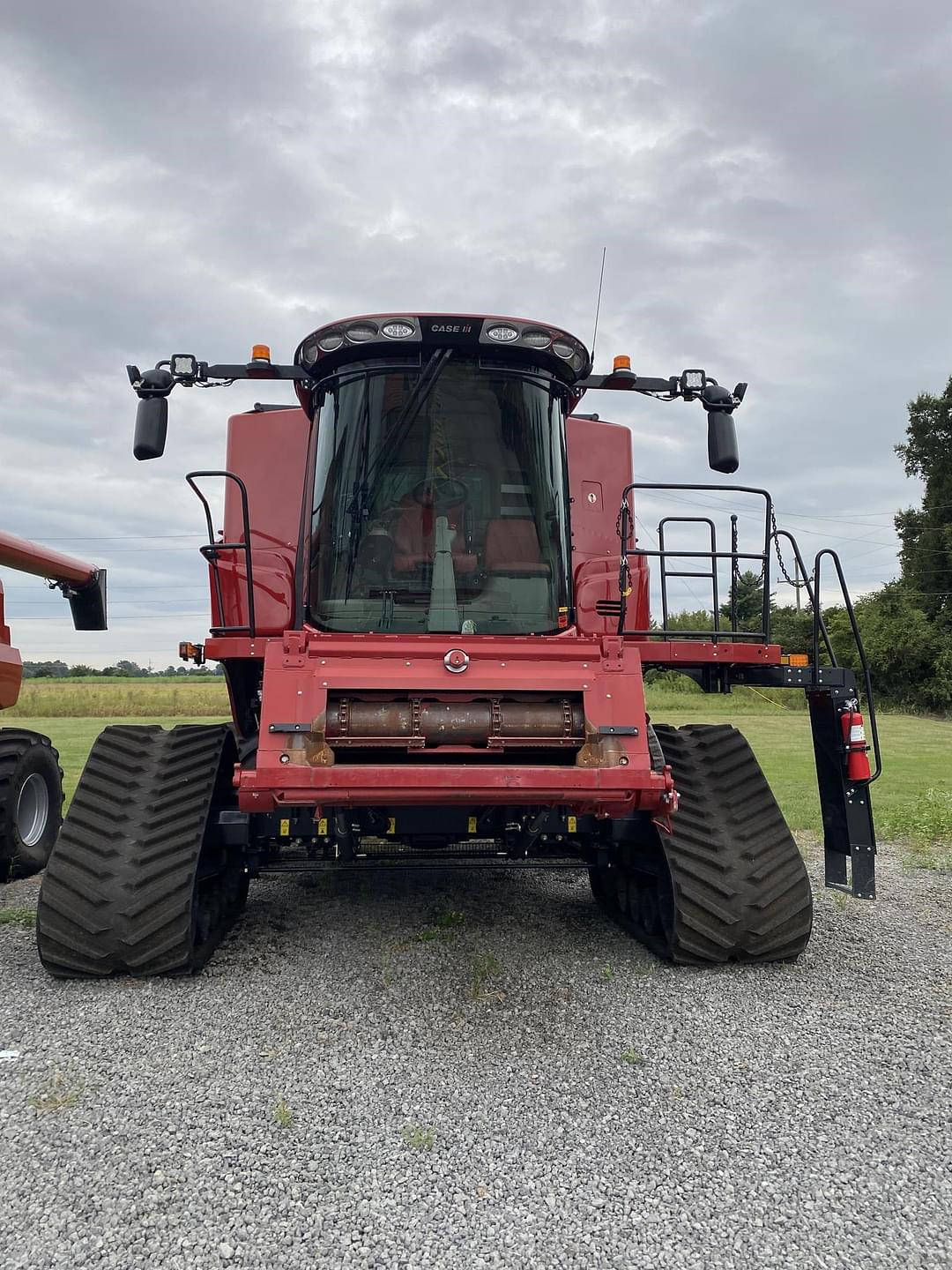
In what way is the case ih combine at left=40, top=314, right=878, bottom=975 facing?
toward the camera

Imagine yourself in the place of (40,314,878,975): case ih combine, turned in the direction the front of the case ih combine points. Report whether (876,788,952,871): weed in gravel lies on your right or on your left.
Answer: on your left

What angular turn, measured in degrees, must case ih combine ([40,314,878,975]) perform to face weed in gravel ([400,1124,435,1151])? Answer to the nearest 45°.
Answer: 0° — it already faces it
